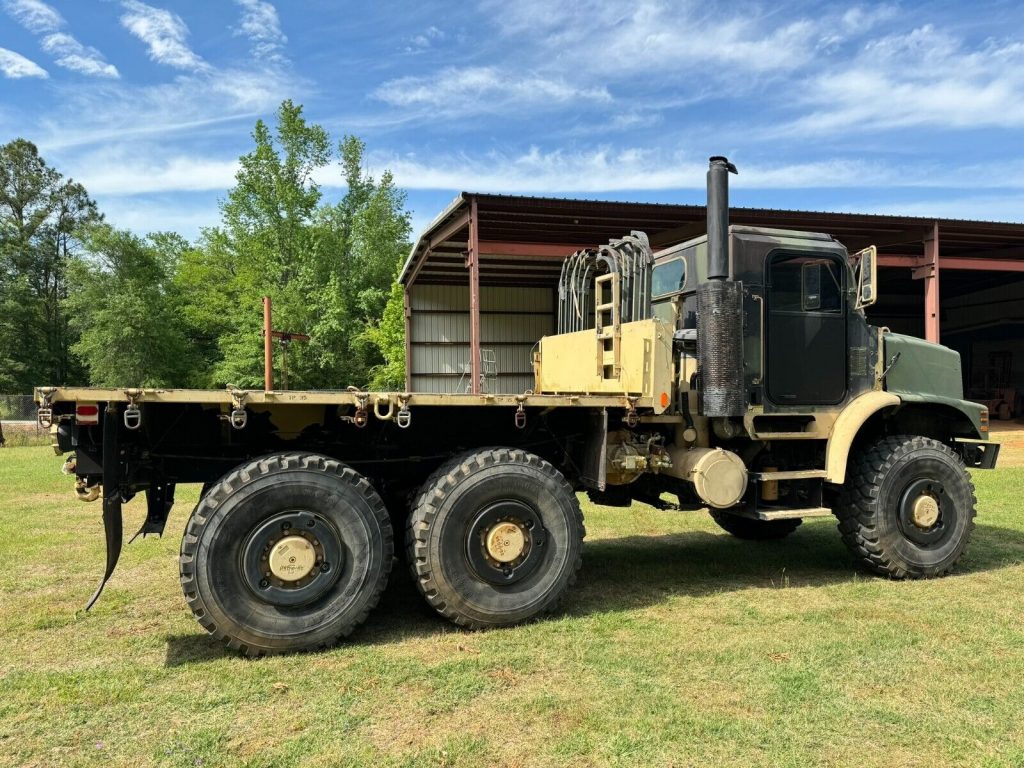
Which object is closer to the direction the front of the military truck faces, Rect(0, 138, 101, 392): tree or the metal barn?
the metal barn

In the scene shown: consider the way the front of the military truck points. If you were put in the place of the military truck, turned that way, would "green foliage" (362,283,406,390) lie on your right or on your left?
on your left

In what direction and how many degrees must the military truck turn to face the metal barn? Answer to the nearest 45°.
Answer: approximately 45° to its left

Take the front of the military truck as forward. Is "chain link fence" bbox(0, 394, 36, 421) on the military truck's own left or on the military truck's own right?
on the military truck's own left

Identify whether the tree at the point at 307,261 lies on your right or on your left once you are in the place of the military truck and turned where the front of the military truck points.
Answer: on your left

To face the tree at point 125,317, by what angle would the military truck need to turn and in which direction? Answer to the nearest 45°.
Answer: approximately 90° to its left

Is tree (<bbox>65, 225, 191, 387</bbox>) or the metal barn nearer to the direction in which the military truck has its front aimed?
the metal barn

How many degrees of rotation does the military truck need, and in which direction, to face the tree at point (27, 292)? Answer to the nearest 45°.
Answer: approximately 90° to its left

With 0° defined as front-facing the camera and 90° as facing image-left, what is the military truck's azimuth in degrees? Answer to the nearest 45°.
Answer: approximately 225°
